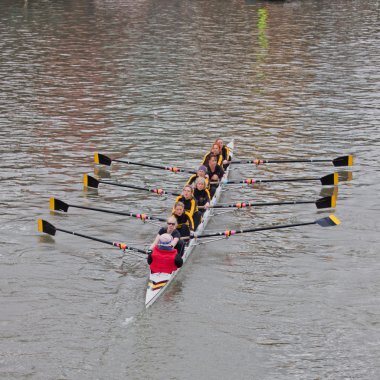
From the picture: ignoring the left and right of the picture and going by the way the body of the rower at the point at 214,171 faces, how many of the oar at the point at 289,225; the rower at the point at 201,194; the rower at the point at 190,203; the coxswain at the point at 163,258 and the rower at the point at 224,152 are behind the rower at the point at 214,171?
1

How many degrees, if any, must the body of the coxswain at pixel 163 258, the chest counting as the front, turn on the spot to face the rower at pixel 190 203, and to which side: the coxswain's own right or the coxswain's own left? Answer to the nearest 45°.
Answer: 0° — they already face them

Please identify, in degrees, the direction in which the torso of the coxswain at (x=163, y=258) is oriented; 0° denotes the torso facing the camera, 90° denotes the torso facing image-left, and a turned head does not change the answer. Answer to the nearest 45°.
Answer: approximately 180°

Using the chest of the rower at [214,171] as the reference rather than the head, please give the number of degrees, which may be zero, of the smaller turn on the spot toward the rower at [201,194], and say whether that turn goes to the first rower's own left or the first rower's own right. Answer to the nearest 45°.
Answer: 0° — they already face them

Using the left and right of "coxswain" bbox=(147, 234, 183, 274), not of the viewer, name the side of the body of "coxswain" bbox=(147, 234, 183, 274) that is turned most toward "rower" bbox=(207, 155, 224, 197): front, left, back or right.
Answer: front

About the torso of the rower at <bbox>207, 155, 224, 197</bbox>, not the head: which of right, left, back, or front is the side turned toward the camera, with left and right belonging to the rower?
front

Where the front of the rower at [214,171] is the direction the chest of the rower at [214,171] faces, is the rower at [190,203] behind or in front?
in front

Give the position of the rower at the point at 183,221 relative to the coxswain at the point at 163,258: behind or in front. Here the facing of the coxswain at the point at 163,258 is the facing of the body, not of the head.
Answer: in front

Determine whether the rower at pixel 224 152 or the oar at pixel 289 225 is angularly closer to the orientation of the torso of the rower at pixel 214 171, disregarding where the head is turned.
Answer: the oar

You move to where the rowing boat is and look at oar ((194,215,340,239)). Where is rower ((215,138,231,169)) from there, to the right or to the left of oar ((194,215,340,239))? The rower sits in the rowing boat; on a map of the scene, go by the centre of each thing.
left

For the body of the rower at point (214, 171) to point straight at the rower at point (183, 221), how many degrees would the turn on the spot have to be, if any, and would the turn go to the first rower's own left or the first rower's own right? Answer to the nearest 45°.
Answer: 0° — they already face them

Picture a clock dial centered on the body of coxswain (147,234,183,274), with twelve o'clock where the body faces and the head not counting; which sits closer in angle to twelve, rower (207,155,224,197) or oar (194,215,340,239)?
the rower

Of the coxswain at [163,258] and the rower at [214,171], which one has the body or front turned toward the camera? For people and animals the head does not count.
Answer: the rower at [214,171]

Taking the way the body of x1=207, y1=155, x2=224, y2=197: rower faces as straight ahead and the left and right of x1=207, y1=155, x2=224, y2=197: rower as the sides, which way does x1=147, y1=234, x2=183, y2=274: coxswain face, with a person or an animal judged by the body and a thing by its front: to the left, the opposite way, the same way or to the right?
the opposite way

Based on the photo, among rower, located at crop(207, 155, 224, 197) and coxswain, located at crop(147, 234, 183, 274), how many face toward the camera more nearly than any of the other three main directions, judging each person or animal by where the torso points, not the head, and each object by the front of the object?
1
